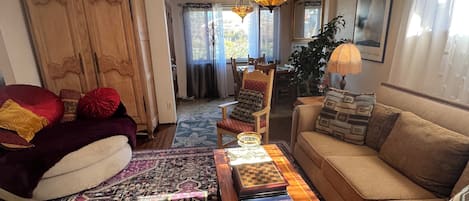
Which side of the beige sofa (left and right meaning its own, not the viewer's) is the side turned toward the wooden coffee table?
front

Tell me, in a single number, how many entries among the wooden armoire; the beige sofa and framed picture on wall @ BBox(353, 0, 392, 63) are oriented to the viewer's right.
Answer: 0

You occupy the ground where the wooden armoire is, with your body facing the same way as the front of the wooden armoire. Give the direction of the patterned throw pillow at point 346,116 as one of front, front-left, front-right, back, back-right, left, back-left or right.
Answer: front-left

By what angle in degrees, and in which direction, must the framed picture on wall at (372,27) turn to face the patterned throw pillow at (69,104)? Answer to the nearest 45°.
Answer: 0° — it already faces it

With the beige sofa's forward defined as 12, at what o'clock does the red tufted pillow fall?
The red tufted pillow is roughly at 1 o'clock from the beige sofa.

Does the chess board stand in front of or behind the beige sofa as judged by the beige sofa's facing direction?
in front

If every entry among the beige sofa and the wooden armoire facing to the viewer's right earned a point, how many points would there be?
0

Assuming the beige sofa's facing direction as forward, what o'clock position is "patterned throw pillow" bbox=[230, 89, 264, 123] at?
The patterned throw pillow is roughly at 2 o'clock from the beige sofa.

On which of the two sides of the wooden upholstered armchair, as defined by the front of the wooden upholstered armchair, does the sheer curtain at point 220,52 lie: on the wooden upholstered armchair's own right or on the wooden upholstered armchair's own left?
on the wooden upholstered armchair's own right

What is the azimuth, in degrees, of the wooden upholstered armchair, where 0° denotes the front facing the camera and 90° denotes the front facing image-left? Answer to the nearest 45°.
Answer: approximately 45°

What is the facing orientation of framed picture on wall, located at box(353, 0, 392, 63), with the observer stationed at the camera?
facing the viewer and to the left of the viewer

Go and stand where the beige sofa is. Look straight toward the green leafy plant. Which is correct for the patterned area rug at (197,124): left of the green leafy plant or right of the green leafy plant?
left

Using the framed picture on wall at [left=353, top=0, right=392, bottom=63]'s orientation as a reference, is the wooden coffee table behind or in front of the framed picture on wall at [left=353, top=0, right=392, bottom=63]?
in front

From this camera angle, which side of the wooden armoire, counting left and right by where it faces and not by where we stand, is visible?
front

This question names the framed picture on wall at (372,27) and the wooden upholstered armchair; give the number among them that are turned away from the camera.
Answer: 0

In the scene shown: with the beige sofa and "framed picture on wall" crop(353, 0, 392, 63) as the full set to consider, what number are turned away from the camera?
0

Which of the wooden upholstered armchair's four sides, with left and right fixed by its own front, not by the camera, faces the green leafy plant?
back

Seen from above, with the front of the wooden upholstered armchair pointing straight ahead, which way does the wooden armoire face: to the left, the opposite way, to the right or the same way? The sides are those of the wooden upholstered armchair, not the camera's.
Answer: the same way

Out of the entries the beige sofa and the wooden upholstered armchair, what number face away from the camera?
0

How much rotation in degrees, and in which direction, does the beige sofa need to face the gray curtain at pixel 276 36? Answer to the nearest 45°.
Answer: approximately 90° to its right

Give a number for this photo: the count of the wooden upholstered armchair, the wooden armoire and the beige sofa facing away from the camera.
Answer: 0
